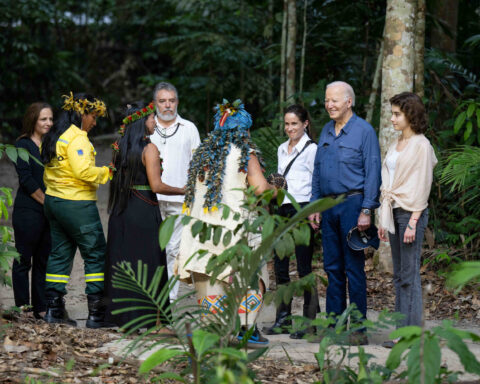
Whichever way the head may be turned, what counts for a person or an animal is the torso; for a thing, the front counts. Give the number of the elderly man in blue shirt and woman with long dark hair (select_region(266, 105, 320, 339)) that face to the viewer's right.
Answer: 0

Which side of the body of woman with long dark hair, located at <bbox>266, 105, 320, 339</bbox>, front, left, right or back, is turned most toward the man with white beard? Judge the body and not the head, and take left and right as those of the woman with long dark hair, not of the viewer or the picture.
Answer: right

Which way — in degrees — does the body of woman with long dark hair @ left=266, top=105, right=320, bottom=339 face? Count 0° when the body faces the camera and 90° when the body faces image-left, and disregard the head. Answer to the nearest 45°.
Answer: approximately 45°

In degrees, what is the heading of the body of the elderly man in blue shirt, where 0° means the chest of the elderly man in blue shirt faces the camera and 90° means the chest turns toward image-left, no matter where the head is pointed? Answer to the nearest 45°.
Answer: approximately 45°

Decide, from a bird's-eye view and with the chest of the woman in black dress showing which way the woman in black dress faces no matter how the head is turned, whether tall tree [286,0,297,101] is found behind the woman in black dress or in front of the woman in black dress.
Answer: in front

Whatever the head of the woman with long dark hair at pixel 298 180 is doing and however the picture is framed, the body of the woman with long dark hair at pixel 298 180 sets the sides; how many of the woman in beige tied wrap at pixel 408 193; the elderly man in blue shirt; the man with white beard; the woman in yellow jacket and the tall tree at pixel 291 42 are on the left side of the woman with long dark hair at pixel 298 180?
2

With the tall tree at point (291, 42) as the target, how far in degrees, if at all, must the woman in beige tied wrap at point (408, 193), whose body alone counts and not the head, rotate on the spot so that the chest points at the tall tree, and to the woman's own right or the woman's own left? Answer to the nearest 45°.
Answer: approximately 135° to the woman's own right

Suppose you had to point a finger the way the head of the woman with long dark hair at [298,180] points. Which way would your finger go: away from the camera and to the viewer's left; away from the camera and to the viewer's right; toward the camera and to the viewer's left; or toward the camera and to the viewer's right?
toward the camera and to the viewer's left

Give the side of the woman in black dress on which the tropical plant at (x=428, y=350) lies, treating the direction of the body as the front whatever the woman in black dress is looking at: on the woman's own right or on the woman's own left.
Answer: on the woman's own right

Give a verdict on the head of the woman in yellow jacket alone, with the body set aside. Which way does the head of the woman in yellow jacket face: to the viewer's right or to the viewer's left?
to the viewer's right
